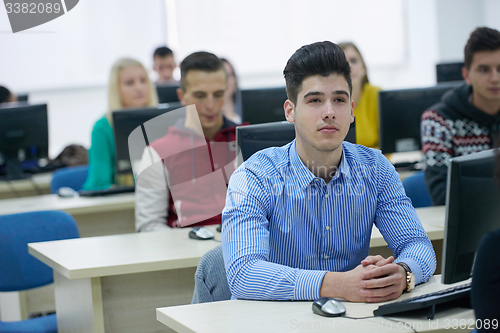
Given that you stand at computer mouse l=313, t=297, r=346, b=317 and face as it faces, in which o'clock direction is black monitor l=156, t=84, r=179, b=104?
The black monitor is roughly at 7 o'clock from the computer mouse.

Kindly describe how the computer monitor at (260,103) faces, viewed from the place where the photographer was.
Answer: facing away from the viewer

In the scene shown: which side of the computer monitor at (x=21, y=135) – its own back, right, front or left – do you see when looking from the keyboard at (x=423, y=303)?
back

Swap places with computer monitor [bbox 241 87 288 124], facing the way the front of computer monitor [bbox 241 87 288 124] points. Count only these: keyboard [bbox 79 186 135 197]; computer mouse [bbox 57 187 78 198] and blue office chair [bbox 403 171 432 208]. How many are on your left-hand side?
2

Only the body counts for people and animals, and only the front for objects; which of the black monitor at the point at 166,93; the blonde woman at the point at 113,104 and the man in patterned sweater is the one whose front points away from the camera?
the black monitor

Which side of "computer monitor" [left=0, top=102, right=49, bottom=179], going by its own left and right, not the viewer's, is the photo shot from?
back

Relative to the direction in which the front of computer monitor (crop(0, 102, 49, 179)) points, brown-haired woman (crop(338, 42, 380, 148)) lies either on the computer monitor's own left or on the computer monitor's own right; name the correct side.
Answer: on the computer monitor's own right

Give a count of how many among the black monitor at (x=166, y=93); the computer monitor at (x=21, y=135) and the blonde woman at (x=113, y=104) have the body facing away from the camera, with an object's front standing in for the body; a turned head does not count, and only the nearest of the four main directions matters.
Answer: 2

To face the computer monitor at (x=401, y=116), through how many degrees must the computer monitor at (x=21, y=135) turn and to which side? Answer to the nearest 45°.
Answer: approximately 135° to its right

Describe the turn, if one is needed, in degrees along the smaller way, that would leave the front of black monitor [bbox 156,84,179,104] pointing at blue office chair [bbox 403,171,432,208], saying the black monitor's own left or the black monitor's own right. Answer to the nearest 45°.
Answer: approximately 135° to the black monitor's own right

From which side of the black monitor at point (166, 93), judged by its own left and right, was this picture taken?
back
